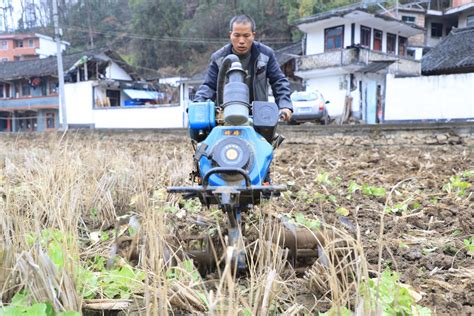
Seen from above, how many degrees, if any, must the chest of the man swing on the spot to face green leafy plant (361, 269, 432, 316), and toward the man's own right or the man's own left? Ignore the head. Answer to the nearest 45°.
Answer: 0° — they already face it

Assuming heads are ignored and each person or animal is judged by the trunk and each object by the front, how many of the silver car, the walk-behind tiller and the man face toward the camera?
2

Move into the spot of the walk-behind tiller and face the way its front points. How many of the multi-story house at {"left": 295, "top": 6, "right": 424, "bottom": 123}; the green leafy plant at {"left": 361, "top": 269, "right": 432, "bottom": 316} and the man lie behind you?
2

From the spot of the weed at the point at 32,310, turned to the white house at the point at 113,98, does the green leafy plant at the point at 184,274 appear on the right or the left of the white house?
right

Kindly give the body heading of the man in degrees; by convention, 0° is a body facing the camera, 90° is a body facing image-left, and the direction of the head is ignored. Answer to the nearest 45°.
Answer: approximately 0°

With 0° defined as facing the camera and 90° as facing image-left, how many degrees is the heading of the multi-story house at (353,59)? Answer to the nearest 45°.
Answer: approximately 315°

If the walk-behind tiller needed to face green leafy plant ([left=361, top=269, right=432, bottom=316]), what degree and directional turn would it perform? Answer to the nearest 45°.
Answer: approximately 45° to its left

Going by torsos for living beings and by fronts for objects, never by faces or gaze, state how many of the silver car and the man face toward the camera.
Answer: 1

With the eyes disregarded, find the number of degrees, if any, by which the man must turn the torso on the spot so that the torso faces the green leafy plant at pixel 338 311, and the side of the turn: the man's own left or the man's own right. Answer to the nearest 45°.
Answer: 0° — they already face it
